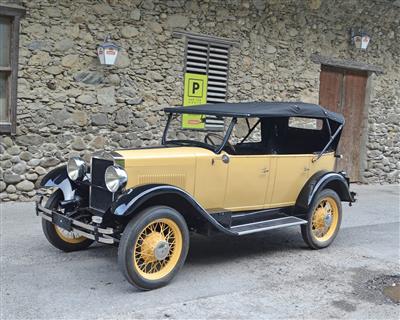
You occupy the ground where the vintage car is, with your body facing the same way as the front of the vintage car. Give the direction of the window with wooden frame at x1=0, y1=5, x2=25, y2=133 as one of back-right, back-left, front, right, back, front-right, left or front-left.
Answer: right

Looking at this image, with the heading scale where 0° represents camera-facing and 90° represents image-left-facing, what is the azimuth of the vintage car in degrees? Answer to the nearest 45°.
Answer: approximately 45°

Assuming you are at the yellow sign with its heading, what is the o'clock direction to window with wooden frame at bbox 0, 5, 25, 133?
The window with wooden frame is roughly at 2 o'clock from the yellow sign.

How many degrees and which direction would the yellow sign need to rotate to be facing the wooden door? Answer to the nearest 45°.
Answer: approximately 135° to its left

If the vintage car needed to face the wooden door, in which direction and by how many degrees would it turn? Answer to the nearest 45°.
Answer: approximately 180°

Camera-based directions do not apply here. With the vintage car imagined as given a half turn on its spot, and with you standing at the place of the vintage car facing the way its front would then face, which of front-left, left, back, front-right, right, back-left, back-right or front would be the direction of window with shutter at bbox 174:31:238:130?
front-left

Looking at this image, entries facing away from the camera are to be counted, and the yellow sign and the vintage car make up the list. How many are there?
0

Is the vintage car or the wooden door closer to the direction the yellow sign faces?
the vintage car

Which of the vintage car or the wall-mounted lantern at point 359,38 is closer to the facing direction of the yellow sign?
the vintage car

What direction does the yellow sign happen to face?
toward the camera

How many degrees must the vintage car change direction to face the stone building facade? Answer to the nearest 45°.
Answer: approximately 135° to its right

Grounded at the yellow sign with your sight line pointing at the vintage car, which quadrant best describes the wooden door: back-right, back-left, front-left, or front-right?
back-left

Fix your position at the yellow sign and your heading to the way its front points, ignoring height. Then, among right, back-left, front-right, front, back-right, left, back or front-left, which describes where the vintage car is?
front

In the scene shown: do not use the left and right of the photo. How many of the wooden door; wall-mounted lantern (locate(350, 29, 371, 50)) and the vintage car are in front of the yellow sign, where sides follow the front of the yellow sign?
1
